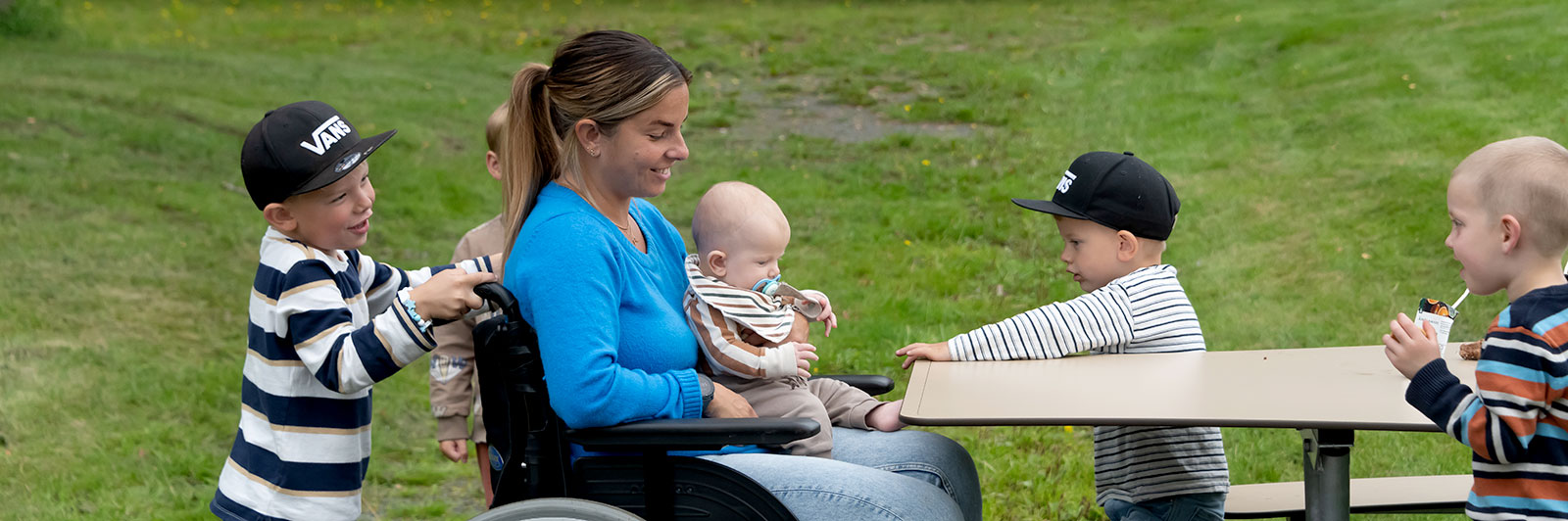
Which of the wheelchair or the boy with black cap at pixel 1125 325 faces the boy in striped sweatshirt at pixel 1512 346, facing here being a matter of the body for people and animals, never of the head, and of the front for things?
the wheelchair

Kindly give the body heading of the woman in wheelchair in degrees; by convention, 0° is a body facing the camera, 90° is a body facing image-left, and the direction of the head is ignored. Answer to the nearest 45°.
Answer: approximately 270°

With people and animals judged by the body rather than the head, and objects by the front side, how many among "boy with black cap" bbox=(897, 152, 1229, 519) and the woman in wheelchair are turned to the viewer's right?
1

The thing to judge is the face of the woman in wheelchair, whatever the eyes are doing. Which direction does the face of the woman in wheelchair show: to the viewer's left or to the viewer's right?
to the viewer's right

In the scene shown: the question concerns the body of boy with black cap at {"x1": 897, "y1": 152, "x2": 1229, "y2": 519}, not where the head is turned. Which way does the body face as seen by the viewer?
to the viewer's left

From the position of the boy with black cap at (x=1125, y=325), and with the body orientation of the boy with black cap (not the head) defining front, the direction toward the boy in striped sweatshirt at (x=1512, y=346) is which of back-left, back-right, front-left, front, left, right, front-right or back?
back-left

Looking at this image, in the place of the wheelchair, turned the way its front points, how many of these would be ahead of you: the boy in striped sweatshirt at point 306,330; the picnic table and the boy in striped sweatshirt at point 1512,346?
2

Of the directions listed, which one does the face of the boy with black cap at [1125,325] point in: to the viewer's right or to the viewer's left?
to the viewer's left

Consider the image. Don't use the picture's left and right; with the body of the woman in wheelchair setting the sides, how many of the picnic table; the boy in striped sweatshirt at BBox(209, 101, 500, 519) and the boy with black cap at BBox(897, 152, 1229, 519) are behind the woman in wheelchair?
1

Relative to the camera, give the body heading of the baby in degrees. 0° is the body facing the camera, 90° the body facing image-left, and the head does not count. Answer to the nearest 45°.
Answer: approximately 315°

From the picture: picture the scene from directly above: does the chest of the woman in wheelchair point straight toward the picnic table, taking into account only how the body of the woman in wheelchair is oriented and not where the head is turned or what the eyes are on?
yes

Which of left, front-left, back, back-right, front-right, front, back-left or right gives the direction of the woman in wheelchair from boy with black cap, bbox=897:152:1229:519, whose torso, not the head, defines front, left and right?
front-left

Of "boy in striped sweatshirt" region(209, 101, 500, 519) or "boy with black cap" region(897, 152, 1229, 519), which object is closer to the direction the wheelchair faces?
the boy with black cap

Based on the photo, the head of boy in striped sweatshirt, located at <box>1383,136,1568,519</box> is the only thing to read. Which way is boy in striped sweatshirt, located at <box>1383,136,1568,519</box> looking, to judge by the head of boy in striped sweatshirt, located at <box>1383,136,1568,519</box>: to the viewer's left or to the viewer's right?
to the viewer's left

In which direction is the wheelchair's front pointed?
to the viewer's right

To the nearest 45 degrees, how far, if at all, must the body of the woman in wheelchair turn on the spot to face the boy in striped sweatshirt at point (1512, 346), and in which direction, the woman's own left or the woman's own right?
0° — they already face them
